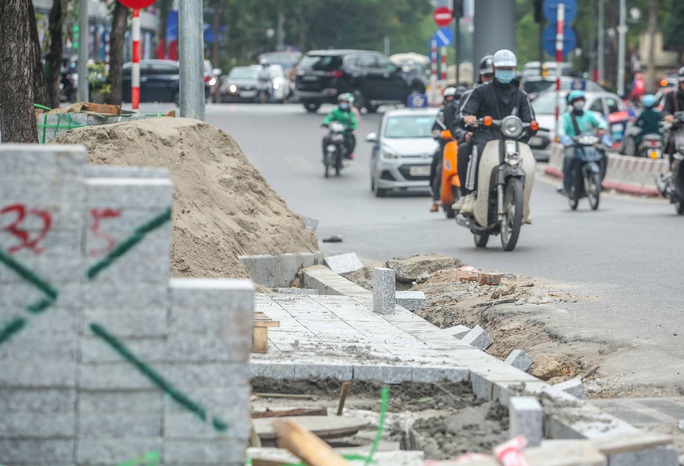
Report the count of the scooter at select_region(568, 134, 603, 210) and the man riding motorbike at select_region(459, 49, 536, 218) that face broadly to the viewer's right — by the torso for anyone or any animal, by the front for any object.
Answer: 0

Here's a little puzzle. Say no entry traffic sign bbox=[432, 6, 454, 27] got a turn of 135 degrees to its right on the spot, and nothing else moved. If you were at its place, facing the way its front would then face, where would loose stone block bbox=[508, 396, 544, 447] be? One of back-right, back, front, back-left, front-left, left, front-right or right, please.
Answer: back-left

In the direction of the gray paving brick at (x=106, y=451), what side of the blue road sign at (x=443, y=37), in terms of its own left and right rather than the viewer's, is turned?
front

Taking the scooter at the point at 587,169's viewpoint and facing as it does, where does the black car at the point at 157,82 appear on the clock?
The black car is roughly at 5 o'clock from the scooter.

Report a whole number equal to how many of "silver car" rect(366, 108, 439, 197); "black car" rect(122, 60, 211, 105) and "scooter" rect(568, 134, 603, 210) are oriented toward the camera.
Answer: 2

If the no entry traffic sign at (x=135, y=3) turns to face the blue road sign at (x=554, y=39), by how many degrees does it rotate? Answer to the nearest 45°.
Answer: approximately 135° to its left

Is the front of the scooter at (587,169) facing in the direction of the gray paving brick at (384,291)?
yes

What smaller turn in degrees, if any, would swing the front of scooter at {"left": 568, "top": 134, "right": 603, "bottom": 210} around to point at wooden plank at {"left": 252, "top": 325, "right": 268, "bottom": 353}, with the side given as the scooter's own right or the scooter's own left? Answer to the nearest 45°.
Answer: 0° — it already faces it

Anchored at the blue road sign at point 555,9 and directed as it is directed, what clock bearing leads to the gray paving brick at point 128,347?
The gray paving brick is roughly at 12 o'clock from the blue road sign.

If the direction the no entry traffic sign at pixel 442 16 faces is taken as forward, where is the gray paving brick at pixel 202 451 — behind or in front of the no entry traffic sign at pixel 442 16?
in front

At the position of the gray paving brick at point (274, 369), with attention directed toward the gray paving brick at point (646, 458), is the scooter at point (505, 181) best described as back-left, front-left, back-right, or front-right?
back-left

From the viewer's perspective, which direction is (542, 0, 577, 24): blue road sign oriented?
toward the camera

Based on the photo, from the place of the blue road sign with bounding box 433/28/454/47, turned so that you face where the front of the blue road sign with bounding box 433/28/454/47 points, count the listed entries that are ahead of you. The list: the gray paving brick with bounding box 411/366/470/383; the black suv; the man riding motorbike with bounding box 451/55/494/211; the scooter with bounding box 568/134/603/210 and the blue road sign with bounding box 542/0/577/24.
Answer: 4

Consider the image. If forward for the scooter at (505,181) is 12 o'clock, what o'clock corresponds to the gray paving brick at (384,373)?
The gray paving brick is roughly at 12 o'clock from the scooter.

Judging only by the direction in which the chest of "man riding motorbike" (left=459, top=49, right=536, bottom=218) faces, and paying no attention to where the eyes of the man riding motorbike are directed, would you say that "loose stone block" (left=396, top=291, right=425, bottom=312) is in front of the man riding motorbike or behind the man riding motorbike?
in front

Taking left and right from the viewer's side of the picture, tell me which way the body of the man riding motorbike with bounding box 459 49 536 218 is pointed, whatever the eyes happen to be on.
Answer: facing the viewer
